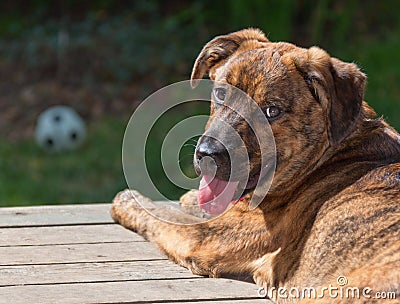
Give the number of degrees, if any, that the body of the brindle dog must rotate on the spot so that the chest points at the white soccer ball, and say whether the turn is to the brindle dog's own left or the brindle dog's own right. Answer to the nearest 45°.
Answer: approximately 45° to the brindle dog's own right

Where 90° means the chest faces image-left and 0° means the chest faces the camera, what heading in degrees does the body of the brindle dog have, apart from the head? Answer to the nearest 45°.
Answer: approximately 90°
